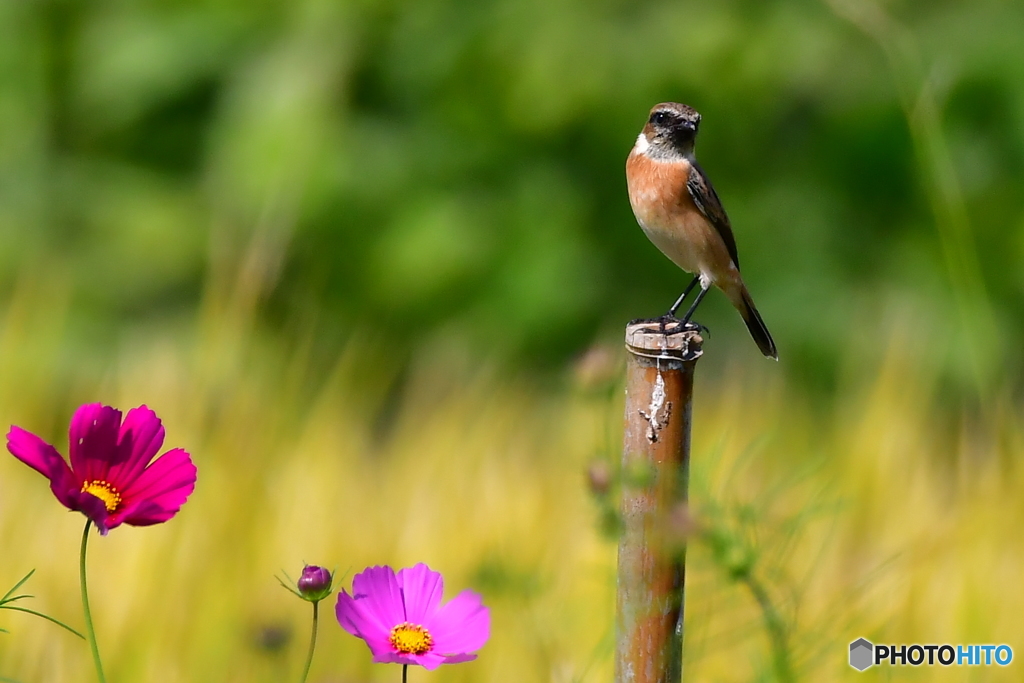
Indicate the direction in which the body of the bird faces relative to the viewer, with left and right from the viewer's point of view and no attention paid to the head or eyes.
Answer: facing the viewer and to the left of the viewer

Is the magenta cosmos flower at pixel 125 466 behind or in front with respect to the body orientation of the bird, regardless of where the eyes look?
in front
